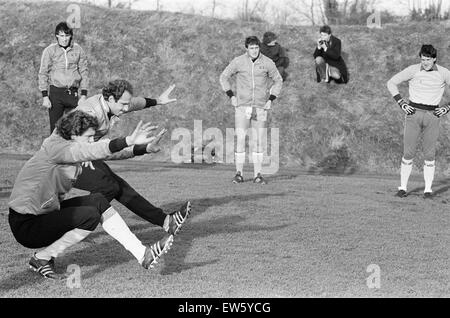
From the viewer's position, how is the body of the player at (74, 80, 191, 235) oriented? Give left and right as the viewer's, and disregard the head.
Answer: facing to the right of the viewer

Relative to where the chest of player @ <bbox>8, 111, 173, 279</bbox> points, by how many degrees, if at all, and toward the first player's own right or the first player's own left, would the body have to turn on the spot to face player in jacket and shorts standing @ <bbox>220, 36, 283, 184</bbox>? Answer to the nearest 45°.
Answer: approximately 45° to the first player's own left

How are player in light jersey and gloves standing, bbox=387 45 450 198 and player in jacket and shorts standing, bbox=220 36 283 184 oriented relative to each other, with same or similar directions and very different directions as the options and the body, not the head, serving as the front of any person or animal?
same or similar directions

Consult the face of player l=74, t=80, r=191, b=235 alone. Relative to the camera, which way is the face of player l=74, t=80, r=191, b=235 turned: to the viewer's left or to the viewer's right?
to the viewer's right

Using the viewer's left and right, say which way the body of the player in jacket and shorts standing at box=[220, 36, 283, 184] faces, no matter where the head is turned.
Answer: facing the viewer

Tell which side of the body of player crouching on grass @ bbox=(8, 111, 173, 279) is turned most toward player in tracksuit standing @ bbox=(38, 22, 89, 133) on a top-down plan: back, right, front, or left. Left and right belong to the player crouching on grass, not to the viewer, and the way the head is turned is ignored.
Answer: left

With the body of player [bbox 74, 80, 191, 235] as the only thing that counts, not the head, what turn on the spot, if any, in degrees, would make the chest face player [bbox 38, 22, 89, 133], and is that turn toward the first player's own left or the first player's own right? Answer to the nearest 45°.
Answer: approximately 90° to the first player's own left

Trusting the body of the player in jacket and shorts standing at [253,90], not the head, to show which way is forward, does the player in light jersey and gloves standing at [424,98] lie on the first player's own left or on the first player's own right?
on the first player's own left

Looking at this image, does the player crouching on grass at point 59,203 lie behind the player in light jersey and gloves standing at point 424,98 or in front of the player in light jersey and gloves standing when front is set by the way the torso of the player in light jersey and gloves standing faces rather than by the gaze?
in front

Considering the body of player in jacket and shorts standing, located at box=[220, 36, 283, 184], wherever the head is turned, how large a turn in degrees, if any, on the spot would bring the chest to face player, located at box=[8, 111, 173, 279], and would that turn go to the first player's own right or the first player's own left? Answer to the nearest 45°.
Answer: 0° — they already face them

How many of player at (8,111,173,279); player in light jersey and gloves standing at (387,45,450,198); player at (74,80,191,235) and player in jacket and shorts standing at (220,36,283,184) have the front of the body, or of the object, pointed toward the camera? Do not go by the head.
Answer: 2
